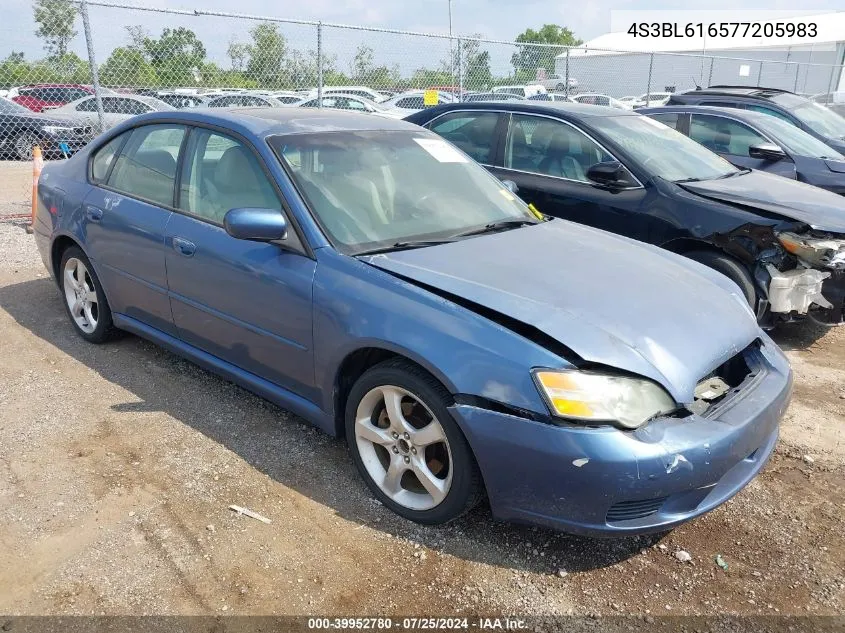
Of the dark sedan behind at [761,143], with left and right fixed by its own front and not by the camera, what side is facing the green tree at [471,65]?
left

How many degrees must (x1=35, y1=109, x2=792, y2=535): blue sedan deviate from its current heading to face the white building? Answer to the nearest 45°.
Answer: approximately 90° to its left

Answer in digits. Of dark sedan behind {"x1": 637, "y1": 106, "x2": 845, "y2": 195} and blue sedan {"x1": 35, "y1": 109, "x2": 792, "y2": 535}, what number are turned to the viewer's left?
0

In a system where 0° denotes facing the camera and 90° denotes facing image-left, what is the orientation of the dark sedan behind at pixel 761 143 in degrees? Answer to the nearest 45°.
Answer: approximately 315°

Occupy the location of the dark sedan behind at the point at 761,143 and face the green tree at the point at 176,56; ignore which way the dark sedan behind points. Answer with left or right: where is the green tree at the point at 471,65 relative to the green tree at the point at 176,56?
right

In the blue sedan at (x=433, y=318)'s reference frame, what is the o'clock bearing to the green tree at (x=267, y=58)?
The green tree is roughly at 7 o'clock from the blue sedan.

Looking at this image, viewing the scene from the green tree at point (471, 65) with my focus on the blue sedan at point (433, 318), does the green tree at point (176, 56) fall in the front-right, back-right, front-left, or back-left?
front-right

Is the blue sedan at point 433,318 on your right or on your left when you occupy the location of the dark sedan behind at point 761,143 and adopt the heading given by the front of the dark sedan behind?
on your right

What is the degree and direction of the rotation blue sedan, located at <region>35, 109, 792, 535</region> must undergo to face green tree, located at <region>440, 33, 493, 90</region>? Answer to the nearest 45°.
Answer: approximately 135° to its left

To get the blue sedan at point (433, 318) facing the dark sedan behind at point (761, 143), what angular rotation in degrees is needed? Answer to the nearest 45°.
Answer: approximately 90° to its left

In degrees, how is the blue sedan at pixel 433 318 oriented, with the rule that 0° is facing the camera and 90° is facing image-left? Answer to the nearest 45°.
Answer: approximately 315°
